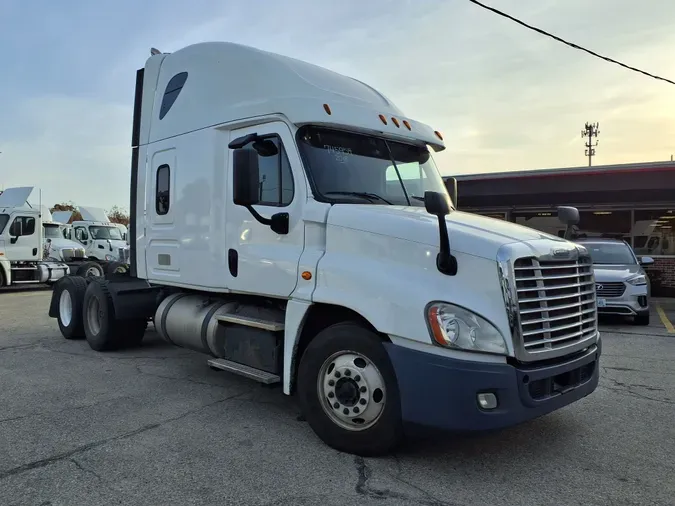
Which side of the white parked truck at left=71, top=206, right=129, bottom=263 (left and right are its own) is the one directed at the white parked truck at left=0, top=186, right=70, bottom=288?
right

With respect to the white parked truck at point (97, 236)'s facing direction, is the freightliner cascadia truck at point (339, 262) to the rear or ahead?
ahead

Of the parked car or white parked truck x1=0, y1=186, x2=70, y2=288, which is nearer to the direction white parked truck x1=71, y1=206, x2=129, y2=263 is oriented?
the parked car

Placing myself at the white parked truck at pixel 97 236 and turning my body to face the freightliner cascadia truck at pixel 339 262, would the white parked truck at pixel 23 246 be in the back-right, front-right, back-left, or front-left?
front-right

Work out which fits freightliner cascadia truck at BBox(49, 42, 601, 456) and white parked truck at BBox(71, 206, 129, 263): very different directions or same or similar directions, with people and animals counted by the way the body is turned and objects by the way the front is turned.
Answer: same or similar directions

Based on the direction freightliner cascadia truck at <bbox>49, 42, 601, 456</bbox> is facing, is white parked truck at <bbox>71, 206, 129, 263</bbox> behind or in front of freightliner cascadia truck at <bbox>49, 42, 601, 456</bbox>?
behind

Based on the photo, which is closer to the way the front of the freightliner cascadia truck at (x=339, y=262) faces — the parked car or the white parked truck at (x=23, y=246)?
the parked car

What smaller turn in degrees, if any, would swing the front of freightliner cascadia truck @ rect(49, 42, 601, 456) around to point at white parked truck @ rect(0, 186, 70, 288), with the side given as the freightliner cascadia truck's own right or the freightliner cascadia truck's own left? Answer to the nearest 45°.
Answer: approximately 180°

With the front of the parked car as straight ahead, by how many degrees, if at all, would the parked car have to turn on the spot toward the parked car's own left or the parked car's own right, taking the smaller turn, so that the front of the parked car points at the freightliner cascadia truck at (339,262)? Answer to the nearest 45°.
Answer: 0° — it already faces it

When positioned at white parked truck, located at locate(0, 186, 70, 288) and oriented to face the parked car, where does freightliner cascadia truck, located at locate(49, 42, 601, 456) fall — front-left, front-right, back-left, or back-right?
front-right

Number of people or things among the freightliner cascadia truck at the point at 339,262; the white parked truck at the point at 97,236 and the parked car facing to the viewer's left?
0

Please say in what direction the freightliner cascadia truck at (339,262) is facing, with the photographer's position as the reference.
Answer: facing the viewer and to the right of the viewer

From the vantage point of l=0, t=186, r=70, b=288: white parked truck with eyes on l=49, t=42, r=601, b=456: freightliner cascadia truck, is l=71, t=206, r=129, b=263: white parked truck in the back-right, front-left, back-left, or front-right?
back-left

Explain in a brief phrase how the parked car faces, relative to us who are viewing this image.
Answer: facing the viewer
